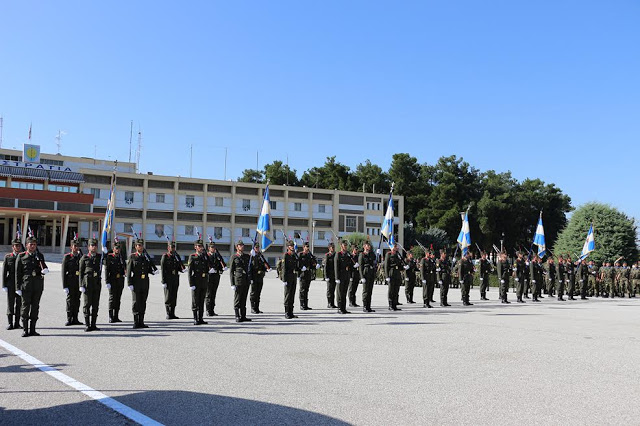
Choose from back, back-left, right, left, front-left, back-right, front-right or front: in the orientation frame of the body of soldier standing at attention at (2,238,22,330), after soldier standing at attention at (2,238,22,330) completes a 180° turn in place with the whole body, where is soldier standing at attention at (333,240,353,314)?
right

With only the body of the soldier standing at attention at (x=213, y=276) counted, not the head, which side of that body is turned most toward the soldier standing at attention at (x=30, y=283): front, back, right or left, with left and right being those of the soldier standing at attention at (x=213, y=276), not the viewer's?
right

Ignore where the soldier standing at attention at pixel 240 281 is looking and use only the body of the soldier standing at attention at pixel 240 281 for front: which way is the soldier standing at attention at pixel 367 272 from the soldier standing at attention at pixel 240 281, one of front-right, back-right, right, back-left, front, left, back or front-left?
left

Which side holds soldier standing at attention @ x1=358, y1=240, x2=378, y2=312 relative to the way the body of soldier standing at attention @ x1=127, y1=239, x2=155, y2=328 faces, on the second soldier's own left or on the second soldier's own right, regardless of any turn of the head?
on the second soldier's own left

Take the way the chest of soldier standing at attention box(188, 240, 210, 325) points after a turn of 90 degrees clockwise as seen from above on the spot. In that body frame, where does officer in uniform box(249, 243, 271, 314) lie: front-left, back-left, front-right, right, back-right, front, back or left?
back

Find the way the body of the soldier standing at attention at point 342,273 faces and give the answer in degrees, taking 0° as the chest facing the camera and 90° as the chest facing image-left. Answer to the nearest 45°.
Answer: approximately 315°

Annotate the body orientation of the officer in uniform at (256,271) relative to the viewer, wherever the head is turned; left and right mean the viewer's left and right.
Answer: facing the viewer and to the right of the viewer

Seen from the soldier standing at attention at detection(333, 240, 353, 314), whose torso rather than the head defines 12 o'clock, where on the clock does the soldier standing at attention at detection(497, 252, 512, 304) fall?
the soldier standing at attention at detection(497, 252, 512, 304) is roughly at 9 o'clock from the soldier standing at attention at detection(333, 240, 353, 314).

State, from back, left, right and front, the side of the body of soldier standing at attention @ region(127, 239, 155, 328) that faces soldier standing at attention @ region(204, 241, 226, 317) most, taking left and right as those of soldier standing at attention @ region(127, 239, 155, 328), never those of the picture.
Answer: left

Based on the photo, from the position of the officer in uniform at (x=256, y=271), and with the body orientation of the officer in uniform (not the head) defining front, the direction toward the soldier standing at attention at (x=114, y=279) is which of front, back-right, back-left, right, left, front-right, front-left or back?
right

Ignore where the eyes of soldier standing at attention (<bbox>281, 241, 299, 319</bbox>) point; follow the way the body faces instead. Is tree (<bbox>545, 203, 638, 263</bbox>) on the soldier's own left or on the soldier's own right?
on the soldier's own left

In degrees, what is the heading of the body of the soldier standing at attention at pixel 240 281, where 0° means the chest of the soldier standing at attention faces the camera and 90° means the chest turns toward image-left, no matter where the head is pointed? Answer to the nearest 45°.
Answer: approximately 315°

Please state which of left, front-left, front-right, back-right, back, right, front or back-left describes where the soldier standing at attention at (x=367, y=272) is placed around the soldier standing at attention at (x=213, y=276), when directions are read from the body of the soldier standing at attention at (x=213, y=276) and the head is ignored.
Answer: front-left
